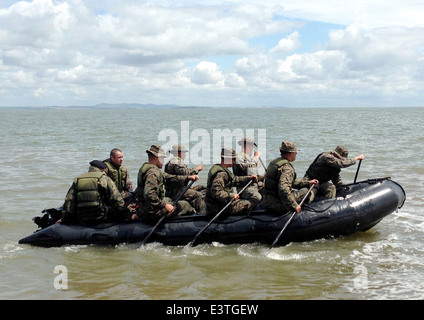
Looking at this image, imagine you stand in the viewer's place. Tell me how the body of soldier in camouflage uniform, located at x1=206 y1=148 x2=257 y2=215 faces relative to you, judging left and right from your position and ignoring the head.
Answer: facing to the right of the viewer

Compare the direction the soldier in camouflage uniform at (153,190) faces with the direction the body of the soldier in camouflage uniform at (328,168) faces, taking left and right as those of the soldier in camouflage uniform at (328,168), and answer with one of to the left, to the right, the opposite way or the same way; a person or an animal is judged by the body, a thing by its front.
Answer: the same way

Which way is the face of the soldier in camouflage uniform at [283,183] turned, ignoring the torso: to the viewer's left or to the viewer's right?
to the viewer's right

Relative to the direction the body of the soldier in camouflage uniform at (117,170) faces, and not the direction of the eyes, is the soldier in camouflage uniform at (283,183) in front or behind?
in front

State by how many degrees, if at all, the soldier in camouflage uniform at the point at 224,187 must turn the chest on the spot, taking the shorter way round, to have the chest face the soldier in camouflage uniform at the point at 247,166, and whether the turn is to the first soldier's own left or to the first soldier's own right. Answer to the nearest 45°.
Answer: approximately 45° to the first soldier's own left

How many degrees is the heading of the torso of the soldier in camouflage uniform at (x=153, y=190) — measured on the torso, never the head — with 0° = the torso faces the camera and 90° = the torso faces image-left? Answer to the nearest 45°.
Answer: approximately 270°

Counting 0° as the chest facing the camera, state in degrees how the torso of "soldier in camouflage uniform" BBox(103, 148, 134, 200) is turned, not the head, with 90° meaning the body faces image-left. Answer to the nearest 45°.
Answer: approximately 315°

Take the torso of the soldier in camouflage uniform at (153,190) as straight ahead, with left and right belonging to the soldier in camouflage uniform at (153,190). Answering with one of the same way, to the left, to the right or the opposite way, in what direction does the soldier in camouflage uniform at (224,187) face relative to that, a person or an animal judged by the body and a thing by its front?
the same way

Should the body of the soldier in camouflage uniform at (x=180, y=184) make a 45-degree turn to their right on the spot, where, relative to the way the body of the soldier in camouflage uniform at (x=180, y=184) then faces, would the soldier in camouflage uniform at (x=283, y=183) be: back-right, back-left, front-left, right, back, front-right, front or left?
front

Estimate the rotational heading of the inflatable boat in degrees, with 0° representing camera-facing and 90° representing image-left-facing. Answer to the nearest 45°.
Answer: approximately 270°

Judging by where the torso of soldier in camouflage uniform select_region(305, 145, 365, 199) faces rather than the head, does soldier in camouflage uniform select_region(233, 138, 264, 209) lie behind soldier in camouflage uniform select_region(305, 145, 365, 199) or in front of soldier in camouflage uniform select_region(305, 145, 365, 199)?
behind

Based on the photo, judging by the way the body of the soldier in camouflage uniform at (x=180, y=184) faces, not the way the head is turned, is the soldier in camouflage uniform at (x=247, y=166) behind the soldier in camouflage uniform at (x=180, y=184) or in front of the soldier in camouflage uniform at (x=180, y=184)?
in front

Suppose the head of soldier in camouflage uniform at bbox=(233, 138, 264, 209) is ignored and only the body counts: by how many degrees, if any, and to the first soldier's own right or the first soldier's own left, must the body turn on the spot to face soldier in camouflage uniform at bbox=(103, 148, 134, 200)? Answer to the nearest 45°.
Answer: approximately 180°

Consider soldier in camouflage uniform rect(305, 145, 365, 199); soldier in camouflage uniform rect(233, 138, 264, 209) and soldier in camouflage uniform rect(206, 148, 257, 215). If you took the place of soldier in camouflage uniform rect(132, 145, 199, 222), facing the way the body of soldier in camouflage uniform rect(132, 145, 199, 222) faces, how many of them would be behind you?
0

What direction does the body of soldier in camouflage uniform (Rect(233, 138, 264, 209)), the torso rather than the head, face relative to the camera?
to the viewer's right

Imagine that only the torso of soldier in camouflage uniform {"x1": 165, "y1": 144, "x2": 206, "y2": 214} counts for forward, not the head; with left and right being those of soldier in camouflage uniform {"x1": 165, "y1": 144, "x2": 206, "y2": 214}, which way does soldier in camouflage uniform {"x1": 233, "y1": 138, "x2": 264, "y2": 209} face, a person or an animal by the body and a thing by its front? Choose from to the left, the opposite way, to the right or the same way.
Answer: the same way

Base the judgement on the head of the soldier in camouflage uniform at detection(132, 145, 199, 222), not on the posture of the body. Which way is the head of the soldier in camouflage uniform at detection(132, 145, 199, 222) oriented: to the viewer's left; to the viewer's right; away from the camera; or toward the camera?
to the viewer's right

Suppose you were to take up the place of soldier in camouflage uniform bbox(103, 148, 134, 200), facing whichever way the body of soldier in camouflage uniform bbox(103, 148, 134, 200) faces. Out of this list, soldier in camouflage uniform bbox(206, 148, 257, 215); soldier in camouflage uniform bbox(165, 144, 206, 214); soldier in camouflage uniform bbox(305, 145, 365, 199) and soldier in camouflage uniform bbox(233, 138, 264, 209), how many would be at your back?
0

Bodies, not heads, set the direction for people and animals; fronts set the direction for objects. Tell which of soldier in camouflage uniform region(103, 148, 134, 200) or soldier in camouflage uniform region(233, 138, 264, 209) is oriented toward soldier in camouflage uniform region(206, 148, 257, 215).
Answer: soldier in camouflage uniform region(103, 148, 134, 200)

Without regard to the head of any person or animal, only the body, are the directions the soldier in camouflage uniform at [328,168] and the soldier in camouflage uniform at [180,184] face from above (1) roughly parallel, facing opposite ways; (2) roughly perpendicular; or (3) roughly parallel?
roughly parallel
